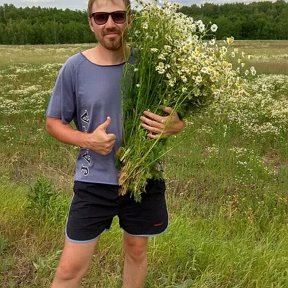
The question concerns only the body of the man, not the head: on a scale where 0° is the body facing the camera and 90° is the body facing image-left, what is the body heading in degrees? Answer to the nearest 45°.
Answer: approximately 0°
